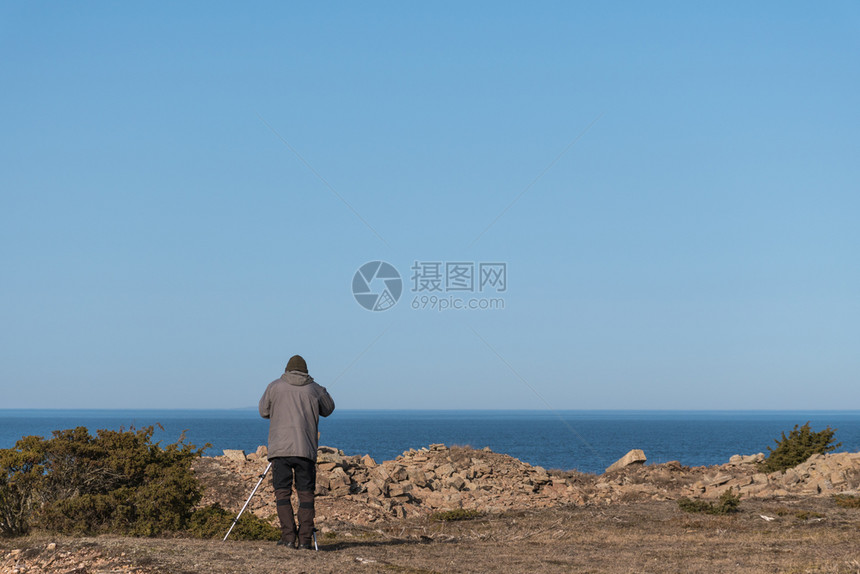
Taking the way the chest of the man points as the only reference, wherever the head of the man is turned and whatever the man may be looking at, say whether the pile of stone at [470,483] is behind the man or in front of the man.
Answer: in front

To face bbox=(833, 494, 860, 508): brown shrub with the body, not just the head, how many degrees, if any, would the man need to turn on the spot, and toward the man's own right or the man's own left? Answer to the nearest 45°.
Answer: approximately 45° to the man's own right

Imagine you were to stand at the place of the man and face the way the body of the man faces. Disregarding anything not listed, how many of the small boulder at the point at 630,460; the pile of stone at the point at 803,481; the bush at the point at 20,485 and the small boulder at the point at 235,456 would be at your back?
0

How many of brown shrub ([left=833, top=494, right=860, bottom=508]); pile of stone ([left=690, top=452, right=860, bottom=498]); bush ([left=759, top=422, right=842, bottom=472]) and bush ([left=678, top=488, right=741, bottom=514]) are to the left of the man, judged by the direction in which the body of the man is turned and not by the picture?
0

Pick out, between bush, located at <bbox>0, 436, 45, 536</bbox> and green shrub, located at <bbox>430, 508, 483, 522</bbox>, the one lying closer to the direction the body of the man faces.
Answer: the green shrub

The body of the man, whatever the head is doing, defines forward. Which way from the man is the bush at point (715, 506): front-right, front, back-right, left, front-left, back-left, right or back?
front-right

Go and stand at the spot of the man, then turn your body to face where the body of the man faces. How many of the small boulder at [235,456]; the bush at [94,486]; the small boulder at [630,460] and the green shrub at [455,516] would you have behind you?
0

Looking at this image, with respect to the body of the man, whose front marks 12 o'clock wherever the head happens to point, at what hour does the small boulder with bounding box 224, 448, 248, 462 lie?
The small boulder is roughly at 12 o'clock from the man.

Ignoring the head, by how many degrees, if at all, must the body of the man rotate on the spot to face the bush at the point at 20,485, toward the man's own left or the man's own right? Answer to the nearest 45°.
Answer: approximately 45° to the man's own left

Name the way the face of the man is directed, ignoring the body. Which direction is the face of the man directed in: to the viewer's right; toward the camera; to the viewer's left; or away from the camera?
away from the camera

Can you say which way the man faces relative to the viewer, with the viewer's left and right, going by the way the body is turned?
facing away from the viewer

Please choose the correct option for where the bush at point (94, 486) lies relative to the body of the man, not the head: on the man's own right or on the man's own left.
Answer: on the man's own left

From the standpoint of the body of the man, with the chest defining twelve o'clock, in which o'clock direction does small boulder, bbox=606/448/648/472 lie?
The small boulder is roughly at 1 o'clock from the man.

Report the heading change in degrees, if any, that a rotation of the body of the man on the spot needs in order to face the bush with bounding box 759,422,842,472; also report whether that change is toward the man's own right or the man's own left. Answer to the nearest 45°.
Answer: approximately 45° to the man's own right

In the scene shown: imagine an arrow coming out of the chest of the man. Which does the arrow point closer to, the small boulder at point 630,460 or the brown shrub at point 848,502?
the small boulder

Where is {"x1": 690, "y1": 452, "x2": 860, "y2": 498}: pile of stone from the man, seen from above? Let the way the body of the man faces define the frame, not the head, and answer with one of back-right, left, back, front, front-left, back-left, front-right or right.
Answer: front-right
